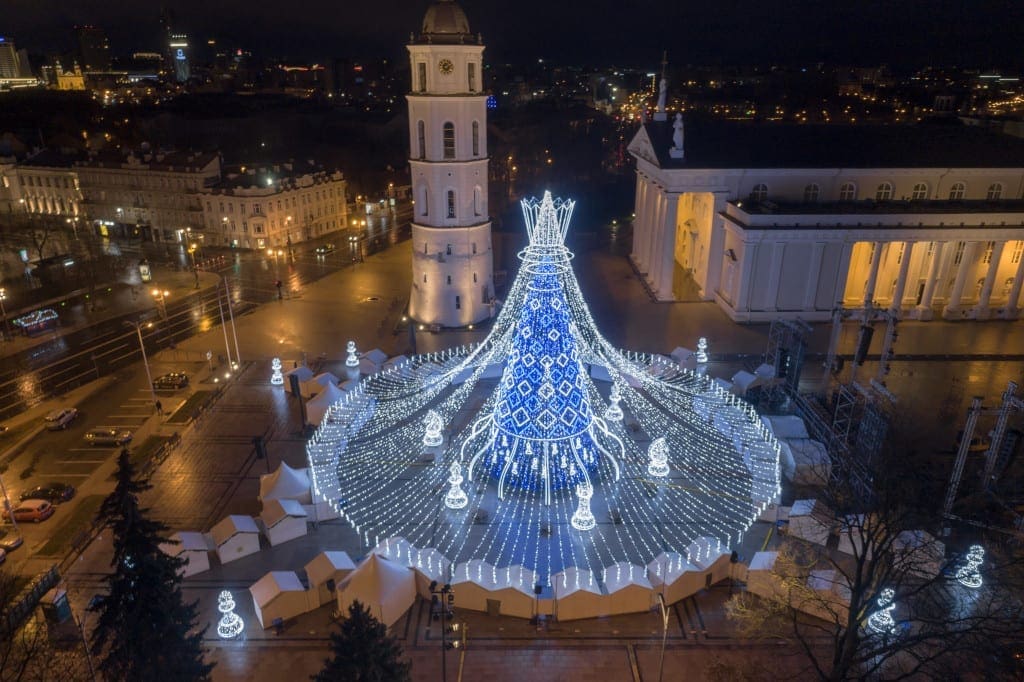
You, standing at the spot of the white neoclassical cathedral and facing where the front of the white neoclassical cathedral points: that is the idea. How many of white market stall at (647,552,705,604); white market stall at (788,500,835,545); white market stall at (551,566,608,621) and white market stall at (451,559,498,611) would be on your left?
4

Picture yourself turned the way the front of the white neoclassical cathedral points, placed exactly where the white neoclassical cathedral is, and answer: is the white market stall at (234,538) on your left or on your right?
on your left

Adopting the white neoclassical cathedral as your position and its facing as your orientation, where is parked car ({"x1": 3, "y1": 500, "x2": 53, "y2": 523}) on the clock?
The parked car is roughly at 10 o'clock from the white neoclassical cathedral.

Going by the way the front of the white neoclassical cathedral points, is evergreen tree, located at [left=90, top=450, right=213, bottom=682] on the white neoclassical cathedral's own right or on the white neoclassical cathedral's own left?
on the white neoclassical cathedral's own left

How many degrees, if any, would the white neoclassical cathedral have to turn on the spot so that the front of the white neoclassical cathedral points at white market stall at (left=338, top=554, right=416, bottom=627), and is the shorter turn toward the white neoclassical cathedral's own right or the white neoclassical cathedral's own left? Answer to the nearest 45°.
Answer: approximately 90° to the white neoclassical cathedral's own left

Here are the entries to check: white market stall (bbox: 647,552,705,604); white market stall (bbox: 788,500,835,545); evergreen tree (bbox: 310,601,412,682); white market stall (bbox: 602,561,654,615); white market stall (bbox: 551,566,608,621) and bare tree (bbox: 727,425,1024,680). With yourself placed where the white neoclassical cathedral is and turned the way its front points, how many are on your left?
6

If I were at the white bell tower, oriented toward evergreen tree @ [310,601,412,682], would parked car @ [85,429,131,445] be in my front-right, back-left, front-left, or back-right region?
front-right

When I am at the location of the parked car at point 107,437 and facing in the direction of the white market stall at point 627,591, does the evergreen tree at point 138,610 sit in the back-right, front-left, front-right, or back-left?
front-right

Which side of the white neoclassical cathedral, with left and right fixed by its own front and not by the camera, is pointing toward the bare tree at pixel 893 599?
left

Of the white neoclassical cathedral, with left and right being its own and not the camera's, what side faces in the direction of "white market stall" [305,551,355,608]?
left

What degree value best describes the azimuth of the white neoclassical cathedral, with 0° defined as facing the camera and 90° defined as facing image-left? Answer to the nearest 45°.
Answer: approximately 90°

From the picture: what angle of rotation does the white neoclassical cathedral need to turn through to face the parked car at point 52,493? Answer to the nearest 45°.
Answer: approximately 45° to its left

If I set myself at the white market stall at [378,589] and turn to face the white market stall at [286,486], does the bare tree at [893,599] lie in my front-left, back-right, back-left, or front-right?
back-right

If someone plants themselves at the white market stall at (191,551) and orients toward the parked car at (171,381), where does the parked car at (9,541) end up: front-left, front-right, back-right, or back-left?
front-left

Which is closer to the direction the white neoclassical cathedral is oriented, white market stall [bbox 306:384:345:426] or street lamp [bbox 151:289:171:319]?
the street lamp

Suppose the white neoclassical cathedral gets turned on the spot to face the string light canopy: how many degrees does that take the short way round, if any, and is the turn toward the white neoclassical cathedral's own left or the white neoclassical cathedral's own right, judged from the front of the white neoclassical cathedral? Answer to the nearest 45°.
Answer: approximately 90° to the white neoclassical cathedral's own left

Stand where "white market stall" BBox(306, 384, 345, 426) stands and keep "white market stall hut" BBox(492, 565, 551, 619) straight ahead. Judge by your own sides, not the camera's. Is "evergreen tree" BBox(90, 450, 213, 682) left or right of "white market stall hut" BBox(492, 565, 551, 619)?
right
